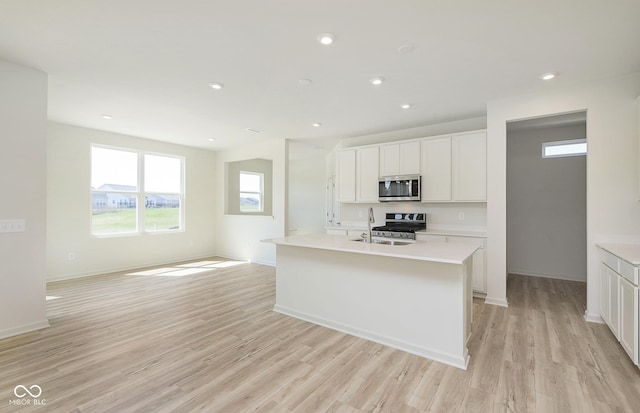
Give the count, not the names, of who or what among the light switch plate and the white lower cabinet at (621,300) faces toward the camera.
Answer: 1

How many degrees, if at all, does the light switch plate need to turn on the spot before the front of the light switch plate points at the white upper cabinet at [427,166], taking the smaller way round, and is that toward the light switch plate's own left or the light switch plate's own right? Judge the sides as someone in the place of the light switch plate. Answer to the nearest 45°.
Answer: approximately 45° to the light switch plate's own left

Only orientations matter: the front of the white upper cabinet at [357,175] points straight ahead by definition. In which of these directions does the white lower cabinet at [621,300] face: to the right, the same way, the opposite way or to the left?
to the right

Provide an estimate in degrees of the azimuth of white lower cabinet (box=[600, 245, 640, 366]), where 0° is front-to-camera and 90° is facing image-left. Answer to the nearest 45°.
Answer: approximately 90°

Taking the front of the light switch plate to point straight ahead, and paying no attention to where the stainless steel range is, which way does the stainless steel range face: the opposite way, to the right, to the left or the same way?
to the right

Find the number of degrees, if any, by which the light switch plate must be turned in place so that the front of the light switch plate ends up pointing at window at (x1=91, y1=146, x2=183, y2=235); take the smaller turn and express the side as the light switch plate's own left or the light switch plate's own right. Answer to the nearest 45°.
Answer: approximately 135° to the light switch plate's own left

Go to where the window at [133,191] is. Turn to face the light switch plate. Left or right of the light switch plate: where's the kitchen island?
left

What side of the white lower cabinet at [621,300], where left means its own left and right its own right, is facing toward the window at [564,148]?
right

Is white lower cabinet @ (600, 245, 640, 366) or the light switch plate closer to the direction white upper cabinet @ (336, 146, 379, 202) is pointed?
the light switch plate

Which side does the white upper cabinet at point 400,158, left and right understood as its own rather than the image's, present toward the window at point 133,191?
right
